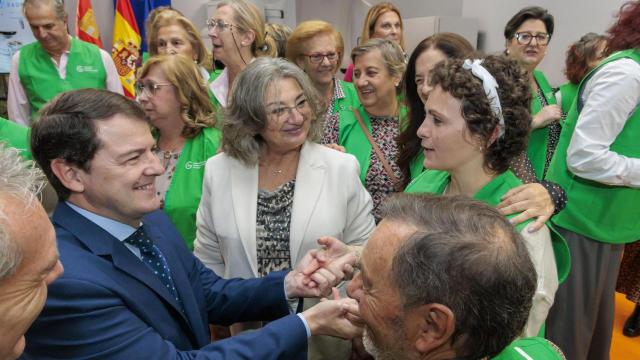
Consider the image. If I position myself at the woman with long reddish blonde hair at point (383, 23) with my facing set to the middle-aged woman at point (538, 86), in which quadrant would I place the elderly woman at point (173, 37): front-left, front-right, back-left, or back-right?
back-right

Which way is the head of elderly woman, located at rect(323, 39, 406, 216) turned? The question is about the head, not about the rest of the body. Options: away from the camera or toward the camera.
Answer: toward the camera

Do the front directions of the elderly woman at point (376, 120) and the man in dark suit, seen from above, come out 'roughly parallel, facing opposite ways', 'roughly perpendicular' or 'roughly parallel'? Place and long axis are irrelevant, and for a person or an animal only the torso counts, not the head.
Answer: roughly perpendicular

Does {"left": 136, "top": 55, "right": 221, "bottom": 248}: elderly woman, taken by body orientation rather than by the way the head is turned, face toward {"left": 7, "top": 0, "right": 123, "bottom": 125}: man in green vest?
no

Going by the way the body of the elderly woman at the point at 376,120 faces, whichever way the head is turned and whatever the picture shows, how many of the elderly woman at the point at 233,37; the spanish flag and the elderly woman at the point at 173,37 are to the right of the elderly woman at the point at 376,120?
3

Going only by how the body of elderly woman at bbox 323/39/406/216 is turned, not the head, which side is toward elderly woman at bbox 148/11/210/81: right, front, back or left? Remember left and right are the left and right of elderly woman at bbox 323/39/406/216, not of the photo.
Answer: right

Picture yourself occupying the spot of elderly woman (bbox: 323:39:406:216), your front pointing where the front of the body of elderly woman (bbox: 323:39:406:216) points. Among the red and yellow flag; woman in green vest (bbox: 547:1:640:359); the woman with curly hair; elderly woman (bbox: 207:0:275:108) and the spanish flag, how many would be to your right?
3

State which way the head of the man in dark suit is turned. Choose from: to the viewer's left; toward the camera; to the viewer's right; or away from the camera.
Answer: to the viewer's right

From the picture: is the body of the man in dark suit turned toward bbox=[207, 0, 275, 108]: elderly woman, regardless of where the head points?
no

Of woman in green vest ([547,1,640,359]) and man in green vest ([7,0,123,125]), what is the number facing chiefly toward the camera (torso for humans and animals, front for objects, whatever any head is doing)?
1

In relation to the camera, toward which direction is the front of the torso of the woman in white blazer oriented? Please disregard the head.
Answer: toward the camera

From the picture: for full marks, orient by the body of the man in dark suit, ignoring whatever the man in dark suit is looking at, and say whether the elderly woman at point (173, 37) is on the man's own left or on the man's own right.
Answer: on the man's own left

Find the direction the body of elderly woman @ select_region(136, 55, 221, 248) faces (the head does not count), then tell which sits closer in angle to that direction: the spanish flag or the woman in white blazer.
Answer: the woman in white blazer

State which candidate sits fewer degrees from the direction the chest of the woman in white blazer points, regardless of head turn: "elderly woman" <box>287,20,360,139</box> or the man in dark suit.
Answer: the man in dark suit

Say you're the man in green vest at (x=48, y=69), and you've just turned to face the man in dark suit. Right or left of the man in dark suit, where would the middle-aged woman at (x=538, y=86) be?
left
